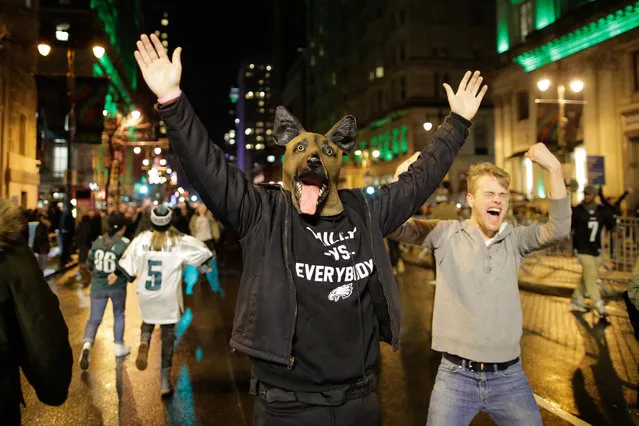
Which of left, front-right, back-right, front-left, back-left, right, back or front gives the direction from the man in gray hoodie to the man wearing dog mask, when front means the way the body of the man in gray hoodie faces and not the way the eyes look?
front-right

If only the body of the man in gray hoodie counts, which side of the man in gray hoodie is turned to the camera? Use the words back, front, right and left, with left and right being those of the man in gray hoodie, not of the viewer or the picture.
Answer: front

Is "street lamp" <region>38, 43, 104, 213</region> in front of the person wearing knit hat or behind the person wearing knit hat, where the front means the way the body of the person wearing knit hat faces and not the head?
in front

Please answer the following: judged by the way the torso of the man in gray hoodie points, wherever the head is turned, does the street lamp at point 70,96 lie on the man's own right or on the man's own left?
on the man's own right

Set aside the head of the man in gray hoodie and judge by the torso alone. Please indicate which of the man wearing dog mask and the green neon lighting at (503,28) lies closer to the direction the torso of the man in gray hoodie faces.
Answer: the man wearing dog mask

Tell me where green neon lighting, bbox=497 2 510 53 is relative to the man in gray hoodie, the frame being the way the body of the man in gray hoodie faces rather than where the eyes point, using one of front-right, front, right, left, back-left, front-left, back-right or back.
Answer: back

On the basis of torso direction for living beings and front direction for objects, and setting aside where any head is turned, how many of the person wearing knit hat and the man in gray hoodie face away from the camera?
1

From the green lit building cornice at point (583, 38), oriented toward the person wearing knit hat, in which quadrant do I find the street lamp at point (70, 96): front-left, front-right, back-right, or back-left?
front-right

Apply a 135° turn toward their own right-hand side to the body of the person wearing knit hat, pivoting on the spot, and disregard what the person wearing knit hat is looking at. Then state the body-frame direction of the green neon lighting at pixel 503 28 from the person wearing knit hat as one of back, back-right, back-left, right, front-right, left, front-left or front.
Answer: left

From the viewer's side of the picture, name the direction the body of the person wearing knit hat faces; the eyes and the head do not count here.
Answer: away from the camera

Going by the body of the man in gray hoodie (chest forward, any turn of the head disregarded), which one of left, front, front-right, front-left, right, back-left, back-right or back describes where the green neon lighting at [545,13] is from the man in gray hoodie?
back

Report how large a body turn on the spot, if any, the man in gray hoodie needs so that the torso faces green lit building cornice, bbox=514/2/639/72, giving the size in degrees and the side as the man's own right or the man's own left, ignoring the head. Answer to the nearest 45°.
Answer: approximately 180°

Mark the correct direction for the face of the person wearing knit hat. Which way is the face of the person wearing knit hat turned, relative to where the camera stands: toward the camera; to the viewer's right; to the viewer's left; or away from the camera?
away from the camera

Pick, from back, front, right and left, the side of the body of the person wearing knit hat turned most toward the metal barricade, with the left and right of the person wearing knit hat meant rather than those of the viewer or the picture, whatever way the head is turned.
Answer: right
